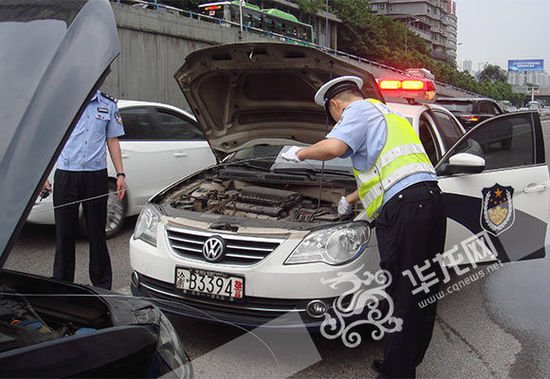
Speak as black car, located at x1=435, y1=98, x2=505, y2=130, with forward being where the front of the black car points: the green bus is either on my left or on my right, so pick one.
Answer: on my left

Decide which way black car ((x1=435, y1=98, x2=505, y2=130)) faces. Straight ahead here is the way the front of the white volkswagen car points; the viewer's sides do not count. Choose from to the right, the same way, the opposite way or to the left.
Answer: the opposite way

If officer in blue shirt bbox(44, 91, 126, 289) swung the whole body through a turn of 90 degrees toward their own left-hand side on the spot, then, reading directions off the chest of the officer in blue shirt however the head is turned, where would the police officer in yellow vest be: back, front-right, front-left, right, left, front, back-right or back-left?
front-right

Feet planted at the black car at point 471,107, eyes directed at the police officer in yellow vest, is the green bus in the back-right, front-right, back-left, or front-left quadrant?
back-right

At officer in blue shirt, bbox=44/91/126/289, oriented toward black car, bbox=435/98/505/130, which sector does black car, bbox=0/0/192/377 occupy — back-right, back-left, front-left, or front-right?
back-right

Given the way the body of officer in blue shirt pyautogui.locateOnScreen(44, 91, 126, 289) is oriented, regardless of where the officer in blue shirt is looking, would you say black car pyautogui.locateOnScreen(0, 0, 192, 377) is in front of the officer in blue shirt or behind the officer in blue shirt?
in front
